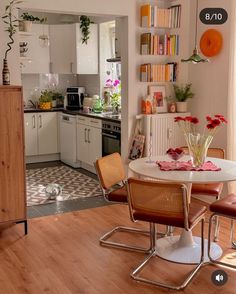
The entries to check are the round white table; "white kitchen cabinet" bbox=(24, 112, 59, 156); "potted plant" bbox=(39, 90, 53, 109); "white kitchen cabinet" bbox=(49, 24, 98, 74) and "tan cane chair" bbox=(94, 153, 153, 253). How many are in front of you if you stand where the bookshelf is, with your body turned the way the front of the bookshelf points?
2

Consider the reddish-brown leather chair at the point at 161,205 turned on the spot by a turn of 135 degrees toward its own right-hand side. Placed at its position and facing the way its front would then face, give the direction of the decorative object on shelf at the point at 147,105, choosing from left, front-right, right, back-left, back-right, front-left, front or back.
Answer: back

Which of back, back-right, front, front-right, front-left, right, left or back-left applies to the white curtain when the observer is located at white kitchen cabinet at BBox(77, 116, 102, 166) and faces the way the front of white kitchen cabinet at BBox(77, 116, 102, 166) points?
left

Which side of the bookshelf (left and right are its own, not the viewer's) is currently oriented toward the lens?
front

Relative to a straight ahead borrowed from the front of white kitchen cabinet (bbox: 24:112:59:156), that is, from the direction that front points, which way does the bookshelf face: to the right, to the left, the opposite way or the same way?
the same way

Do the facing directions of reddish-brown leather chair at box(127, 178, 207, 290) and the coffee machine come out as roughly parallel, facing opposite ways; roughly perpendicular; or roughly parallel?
roughly parallel, facing opposite ways

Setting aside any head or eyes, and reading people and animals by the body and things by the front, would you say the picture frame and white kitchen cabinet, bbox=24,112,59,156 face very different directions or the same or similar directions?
same or similar directions

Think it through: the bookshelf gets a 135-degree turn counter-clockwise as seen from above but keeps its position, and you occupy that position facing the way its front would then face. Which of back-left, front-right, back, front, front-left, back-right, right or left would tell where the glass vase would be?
back-right

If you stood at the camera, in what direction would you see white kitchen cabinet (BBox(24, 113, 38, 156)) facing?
facing the viewer

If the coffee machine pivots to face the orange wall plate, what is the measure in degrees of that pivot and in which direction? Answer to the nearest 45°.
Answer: approximately 90° to its left

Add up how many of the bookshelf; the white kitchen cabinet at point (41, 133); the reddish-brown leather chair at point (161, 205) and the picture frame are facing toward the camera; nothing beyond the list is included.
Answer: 3

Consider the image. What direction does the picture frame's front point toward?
toward the camera

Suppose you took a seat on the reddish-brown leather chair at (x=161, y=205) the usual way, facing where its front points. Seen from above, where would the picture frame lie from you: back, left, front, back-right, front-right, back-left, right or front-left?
front-left

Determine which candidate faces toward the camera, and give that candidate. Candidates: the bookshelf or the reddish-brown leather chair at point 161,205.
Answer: the bookshelf

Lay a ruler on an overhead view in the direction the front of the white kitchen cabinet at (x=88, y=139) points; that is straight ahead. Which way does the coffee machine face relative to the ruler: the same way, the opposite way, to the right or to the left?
the same way

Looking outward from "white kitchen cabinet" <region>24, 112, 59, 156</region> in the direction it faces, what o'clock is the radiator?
The radiator is roughly at 11 o'clock from the white kitchen cabinet.

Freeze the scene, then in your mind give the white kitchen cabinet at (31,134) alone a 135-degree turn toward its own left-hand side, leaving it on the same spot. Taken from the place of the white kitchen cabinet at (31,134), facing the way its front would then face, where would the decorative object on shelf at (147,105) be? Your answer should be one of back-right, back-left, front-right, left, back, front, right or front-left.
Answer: right

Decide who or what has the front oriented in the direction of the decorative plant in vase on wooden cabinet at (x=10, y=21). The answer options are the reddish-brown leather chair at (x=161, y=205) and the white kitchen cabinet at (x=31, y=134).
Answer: the white kitchen cabinet

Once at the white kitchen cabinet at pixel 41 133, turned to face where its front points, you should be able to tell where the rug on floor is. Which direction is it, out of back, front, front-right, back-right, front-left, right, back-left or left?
front
